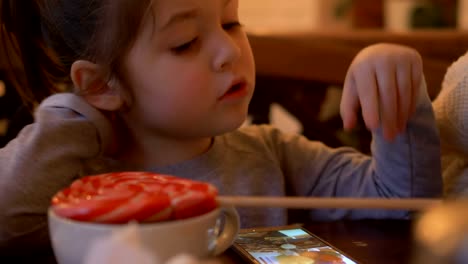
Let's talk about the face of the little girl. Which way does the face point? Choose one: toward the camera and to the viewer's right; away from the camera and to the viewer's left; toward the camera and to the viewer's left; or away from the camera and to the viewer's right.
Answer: toward the camera and to the viewer's right

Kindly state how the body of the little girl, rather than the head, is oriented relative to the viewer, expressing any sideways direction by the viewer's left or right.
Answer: facing the viewer and to the right of the viewer
